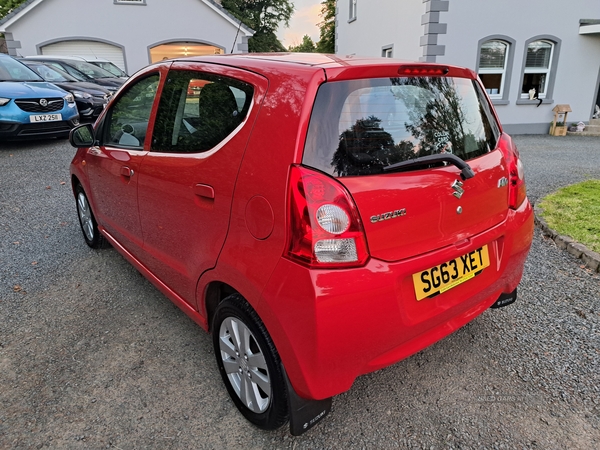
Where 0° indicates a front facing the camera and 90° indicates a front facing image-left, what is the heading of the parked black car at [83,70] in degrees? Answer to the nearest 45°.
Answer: approximately 315°

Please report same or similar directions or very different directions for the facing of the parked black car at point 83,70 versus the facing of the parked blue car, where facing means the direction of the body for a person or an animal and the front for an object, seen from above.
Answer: same or similar directions

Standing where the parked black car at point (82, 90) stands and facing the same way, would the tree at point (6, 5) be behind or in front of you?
behind

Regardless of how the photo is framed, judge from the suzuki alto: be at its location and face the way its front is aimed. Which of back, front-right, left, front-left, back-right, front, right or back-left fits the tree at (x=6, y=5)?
front

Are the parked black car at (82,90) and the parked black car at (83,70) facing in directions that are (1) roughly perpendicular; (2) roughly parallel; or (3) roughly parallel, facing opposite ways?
roughly parallel

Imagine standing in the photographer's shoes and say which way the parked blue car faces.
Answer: facing the viewer and to the right of the viewer

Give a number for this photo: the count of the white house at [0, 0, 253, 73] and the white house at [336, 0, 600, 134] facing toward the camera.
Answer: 2

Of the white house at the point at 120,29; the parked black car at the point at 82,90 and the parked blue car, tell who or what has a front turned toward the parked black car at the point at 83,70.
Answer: the white house

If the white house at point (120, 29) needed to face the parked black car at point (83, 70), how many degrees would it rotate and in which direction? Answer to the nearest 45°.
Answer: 0° — it already faces it

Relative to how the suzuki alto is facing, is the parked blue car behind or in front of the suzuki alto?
in front

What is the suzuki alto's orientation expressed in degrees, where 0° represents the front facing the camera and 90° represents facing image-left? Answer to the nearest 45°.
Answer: approximately 135°

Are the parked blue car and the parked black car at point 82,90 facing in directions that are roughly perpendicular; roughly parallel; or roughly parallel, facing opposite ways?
roughly parallel

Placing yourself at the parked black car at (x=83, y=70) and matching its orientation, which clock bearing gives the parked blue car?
The parked blue car is roughly at 2 o'clock from the parked black car.

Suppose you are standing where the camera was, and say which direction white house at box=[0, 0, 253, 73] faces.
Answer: facing the viewer

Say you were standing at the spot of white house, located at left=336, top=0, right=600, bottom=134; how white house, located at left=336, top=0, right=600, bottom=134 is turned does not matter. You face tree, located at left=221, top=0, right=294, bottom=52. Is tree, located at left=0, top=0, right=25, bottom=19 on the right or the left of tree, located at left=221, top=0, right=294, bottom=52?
left

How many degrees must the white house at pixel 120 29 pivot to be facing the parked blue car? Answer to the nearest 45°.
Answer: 0° — it already faces it
